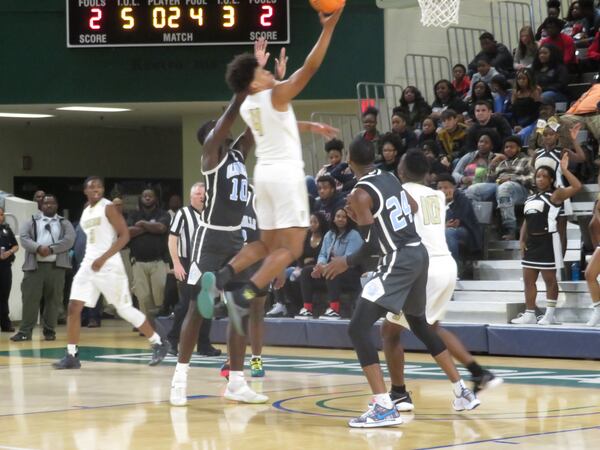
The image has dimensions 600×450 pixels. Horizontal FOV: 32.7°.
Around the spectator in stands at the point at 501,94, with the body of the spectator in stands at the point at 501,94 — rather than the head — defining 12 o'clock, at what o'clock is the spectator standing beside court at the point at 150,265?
the spectator standing beside court at the point at 150,265 is roughly at 1 o'clock from the spectator in stands at the point at 501,94.

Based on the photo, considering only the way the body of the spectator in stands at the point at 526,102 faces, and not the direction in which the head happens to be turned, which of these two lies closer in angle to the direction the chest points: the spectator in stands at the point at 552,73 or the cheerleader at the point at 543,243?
the cheerleader

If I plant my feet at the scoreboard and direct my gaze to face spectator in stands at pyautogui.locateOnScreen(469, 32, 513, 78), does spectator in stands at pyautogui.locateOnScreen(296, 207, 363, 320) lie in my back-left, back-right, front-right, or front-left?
front-right

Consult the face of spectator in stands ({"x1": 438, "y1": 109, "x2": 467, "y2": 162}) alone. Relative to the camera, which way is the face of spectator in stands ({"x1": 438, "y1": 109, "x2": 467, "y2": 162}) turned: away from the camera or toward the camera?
toward the camera

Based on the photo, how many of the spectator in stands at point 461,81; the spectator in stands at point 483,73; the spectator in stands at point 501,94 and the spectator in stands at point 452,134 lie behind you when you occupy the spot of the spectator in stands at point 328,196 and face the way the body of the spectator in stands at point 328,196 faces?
4

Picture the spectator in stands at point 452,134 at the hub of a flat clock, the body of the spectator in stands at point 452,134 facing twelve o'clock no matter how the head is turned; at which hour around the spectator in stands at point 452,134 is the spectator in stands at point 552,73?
the spectator in stands at point 552,73 is roughly at 7 o'clock from the spectator in stands at point 452,134.

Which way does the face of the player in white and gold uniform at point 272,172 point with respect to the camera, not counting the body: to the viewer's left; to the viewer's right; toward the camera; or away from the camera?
to the viewer's right

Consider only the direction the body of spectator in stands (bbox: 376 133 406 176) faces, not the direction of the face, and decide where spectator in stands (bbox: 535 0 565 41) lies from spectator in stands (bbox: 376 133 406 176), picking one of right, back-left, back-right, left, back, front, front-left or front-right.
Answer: back

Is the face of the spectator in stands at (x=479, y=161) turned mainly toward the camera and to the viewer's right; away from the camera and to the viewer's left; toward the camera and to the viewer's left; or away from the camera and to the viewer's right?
toward the camera and to the viewer's left

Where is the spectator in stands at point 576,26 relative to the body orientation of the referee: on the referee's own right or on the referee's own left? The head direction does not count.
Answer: on the referee's own left

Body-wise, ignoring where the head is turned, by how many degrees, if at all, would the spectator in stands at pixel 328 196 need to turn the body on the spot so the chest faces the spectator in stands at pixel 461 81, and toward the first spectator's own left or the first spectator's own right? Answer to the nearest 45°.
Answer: approximately 180°

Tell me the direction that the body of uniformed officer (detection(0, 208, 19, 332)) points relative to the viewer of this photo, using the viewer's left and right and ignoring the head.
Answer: facing the viewer

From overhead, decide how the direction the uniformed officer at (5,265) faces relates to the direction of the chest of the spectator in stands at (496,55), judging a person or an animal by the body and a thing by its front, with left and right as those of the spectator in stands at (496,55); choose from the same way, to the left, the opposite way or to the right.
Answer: to the left

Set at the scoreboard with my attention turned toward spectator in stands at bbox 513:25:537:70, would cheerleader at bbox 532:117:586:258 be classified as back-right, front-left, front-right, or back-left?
front-right

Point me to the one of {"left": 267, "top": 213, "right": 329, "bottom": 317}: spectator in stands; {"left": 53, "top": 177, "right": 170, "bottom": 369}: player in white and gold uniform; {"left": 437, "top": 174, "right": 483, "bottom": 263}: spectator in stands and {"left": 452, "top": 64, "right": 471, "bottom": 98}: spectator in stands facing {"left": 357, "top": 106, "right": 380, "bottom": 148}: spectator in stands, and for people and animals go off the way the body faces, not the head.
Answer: {"left": 452, "top": 64, "right": 471, "bottom": 98}: spectator in stands

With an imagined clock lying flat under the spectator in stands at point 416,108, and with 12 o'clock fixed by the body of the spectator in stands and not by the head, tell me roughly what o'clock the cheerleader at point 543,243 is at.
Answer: The cheerleader is roughly at 10 o'clock from the spectator in stands.

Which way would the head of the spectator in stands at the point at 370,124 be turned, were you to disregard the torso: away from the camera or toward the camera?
toward the camera

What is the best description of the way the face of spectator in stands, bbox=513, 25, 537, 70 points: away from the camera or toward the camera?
toward the camera
